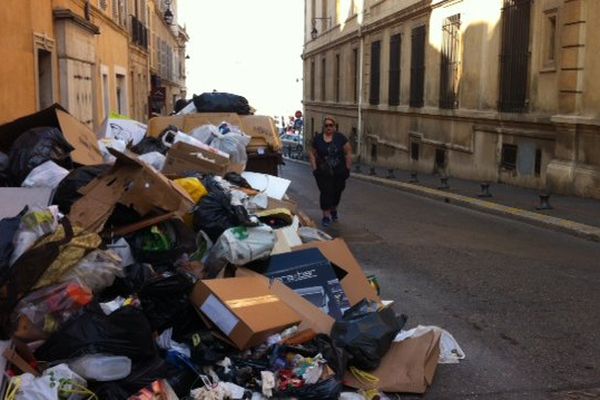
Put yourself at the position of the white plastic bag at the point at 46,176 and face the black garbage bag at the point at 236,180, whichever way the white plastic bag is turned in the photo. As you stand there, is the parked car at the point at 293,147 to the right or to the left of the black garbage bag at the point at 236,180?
left

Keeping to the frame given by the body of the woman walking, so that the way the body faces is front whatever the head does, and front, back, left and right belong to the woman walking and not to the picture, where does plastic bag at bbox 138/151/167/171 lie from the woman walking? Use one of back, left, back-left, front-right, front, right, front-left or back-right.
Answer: front-right

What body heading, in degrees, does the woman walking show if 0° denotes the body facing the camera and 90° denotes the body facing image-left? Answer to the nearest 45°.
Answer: approximately 0°

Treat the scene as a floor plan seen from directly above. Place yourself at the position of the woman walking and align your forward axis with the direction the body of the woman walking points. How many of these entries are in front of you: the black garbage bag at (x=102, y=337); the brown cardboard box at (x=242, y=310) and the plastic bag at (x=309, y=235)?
3

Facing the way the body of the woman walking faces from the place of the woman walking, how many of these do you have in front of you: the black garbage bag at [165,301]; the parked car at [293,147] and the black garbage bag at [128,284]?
2

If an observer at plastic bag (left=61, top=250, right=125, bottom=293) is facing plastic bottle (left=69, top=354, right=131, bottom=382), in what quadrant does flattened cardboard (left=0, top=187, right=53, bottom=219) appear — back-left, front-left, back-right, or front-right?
back-right

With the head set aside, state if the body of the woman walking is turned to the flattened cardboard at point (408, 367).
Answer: yes

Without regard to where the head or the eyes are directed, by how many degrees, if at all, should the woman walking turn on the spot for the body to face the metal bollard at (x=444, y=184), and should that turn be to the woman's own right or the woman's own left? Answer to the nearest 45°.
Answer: approximately 135° to the woman's own left

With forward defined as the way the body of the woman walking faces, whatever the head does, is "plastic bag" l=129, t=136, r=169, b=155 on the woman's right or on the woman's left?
on the woman's right

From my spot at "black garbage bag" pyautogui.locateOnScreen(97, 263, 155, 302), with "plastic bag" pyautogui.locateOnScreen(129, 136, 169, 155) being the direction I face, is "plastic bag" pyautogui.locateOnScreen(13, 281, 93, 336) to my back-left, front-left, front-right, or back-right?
back-left

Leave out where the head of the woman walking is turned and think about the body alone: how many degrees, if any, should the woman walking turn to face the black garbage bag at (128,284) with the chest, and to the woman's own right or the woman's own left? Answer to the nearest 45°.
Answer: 0° — they already face it

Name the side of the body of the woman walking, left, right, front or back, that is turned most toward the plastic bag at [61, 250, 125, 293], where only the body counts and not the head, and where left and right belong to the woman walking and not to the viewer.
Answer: front

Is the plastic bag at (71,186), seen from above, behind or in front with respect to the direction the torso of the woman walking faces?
in front

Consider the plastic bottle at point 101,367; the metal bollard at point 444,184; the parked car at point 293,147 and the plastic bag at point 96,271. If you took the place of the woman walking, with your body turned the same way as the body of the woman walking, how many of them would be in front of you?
2

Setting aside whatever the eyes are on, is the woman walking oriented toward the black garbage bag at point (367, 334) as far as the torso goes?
yes

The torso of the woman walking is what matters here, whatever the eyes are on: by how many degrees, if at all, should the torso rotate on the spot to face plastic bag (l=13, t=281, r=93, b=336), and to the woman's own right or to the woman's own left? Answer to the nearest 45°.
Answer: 0° — they already face it
